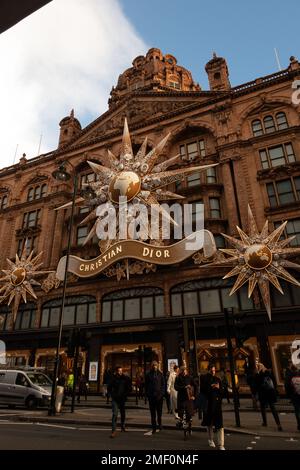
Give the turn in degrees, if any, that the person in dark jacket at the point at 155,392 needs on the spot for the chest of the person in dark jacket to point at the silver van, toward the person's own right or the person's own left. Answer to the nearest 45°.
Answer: approximately 135° to the person's own right

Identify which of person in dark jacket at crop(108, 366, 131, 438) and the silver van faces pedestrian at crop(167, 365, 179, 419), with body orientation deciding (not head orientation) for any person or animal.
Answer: the silver van

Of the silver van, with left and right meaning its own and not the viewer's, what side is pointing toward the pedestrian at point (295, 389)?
front

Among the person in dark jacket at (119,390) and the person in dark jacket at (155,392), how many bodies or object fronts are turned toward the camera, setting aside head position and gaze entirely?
2

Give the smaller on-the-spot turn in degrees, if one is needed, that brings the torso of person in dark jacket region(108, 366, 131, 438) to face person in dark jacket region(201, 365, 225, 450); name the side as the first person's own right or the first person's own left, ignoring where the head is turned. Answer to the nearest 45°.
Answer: approximately 45° to the first person's own left

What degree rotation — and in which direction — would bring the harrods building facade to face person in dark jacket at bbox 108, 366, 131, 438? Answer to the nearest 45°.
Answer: approximately 45° to its left

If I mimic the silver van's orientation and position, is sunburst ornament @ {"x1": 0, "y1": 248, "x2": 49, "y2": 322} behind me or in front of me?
behind

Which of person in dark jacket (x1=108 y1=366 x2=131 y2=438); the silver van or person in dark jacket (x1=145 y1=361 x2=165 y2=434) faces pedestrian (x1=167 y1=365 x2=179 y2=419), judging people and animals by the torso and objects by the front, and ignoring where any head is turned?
the silver van

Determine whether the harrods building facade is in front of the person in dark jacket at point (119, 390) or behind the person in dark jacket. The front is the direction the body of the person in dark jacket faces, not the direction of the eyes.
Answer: behind
